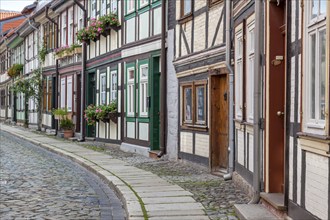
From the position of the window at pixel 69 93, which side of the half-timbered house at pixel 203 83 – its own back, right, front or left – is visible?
right

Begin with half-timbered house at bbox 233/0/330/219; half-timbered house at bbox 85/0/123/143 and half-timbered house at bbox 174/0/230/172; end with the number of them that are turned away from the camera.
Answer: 0

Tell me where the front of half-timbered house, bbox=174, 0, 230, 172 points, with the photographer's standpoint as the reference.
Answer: facing the viewer and to the left of the viewer

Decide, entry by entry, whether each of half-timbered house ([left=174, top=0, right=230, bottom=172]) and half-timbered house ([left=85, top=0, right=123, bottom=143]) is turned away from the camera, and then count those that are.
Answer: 0

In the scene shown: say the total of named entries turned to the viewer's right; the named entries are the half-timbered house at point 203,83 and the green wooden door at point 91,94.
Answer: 0

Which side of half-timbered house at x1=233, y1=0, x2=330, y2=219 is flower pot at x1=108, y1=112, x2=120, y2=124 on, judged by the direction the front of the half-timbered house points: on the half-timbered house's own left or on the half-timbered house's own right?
on the half-timbered house's own right

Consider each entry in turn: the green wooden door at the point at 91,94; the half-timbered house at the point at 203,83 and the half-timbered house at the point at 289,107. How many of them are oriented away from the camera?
0

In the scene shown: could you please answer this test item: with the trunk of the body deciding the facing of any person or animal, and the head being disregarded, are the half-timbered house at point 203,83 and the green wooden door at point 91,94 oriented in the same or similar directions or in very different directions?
same or similar directions

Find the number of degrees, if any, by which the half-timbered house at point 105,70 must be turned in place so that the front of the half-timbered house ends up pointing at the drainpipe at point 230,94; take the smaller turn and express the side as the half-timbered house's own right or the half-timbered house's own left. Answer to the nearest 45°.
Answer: approximately 45° to the half-timbered house's own left
